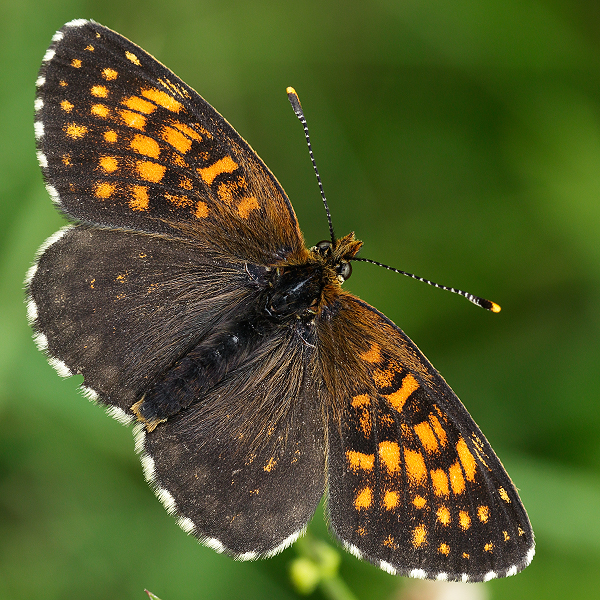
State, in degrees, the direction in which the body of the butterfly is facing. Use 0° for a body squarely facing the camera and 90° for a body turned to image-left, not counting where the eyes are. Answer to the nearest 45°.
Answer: approximately 225°
